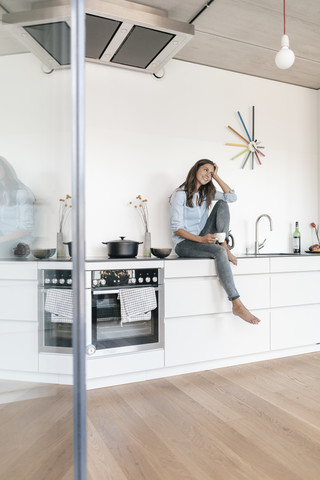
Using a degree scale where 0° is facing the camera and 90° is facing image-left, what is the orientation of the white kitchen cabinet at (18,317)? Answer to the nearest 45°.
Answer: approximately 0°

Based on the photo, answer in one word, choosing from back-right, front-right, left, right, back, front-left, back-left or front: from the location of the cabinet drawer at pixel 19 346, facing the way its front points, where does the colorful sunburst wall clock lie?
back-left

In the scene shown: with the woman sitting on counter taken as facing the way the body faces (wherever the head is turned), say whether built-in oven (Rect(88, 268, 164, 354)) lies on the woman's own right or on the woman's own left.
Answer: on the woman's own right

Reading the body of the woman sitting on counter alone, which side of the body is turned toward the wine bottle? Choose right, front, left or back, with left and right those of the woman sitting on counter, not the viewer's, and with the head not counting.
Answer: left

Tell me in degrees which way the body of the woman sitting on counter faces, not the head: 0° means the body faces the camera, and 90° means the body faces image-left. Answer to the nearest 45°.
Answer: approximately 315°

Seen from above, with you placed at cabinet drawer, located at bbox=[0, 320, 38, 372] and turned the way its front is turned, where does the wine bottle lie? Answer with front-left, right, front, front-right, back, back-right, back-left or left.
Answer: back-left

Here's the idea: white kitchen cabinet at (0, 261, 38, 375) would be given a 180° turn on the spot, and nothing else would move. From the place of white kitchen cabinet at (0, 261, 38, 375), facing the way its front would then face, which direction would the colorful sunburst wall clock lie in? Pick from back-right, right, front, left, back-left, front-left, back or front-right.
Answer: front-right

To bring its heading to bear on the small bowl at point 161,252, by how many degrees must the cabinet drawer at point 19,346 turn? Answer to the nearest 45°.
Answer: approximately 135° to its left
